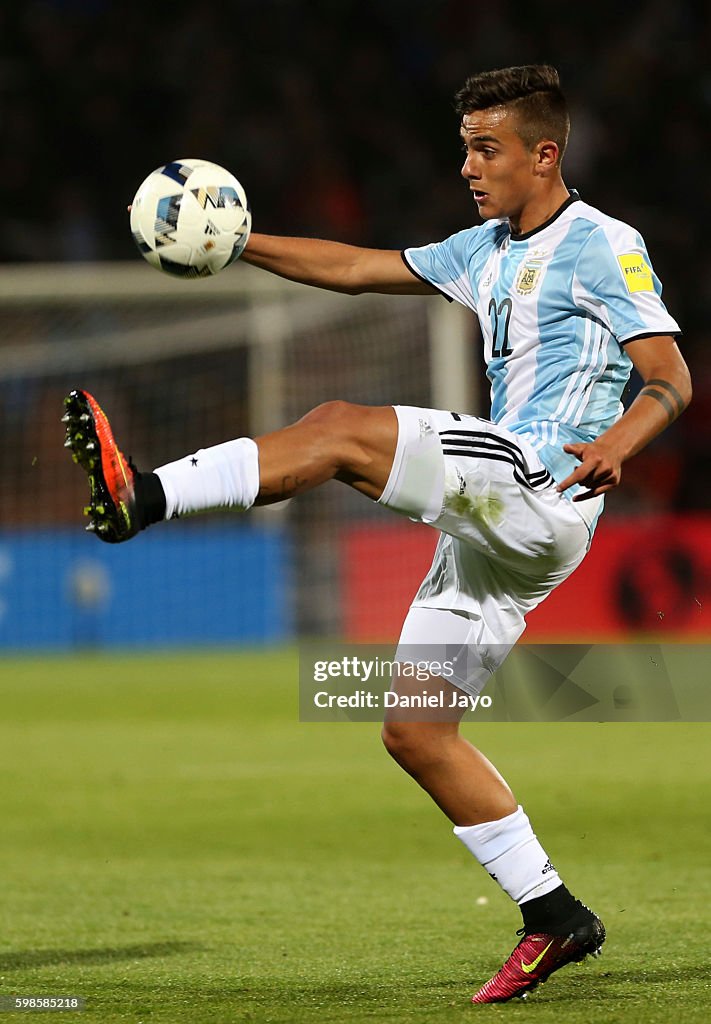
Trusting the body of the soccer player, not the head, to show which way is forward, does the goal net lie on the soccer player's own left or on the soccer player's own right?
on the soccer player's own right

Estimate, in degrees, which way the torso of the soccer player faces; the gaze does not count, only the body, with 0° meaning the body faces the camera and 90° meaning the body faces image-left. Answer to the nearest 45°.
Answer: approximately 45°
